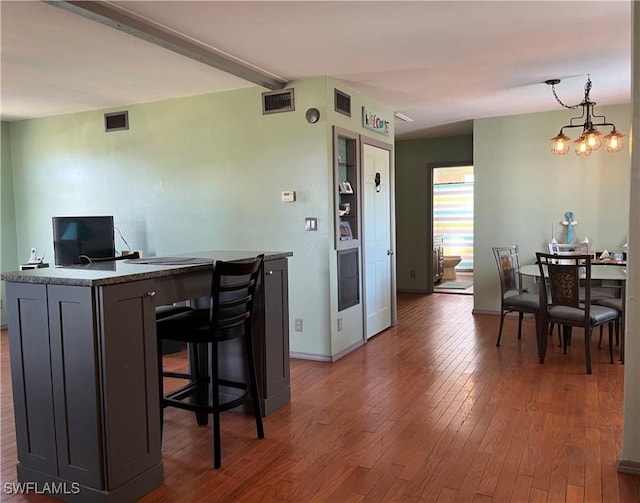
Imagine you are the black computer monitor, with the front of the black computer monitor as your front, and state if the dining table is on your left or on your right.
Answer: on your left

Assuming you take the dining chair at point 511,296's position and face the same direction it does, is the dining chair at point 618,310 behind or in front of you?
in front

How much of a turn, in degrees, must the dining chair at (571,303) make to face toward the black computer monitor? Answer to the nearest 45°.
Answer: approximately 135° to its left

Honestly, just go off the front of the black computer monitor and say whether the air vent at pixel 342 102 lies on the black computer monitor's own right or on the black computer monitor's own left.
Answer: on the black computer monitor's own left

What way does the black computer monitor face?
toward the camera

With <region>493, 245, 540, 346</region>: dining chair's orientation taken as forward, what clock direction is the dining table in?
The dining table is roughly at 11 o'clock from the dining chair.

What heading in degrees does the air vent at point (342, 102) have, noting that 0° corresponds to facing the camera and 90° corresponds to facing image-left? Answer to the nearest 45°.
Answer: approximately 315°

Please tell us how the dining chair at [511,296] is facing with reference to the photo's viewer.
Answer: facing the viewer and to the right of the viewer

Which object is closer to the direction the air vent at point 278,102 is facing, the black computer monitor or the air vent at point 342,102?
the black computer monitor

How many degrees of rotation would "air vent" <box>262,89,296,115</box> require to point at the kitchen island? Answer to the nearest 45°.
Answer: approximately 45° to its left

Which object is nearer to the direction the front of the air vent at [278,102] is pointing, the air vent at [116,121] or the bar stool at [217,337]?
the bar stool

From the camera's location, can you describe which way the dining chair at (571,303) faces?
facing away from the viewer and to the right of the viewer

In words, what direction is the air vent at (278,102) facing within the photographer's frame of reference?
facing the viewer and to the left of the viewer
